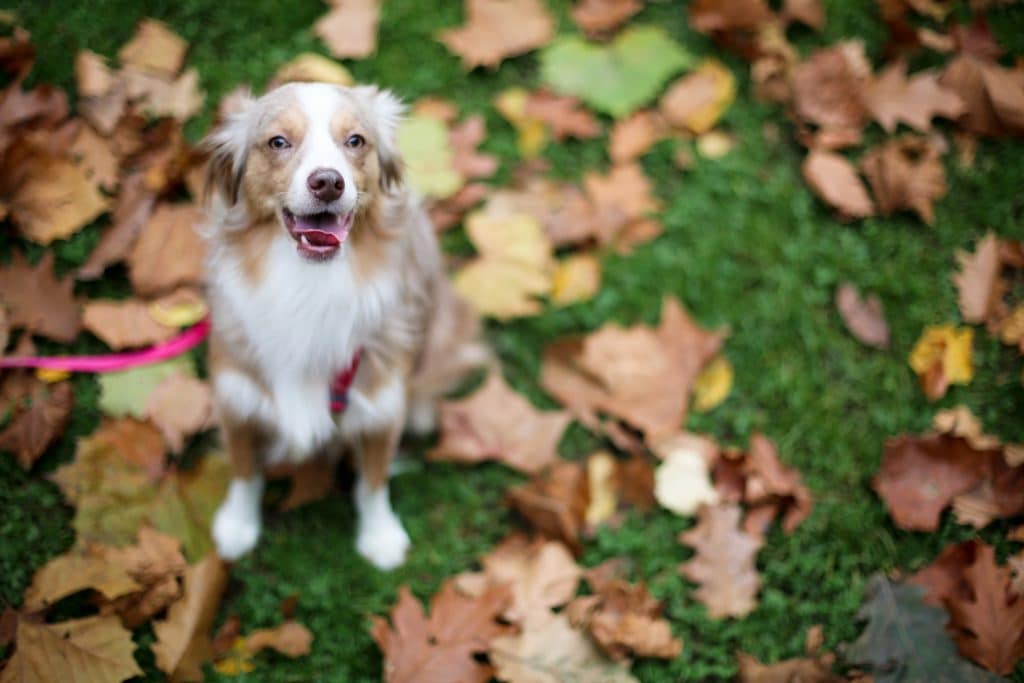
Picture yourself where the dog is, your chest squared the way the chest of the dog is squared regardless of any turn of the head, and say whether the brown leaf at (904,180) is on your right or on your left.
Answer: on your left

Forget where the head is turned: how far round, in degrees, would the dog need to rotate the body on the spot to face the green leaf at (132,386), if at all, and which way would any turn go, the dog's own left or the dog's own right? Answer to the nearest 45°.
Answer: approximately 135° to the dog's own right

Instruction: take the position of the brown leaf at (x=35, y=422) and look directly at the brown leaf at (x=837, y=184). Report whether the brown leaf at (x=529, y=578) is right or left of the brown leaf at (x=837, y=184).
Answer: right

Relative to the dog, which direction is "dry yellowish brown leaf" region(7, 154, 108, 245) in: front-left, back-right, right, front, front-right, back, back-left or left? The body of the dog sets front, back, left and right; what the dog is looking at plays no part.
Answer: back-right

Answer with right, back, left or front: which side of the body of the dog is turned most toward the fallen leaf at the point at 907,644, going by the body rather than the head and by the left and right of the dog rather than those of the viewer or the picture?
left

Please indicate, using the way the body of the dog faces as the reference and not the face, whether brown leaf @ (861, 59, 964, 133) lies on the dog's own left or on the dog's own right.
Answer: on the dog's own left

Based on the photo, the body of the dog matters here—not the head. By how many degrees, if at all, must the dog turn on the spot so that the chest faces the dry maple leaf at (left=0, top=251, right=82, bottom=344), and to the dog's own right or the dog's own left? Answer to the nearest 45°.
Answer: approximately 135° to the dog's own right

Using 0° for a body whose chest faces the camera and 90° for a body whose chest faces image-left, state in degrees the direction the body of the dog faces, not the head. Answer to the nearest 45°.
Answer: approximately 0°

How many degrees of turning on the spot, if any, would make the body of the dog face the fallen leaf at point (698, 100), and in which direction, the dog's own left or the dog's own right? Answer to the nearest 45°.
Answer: approximately 135° to the dog's own left
